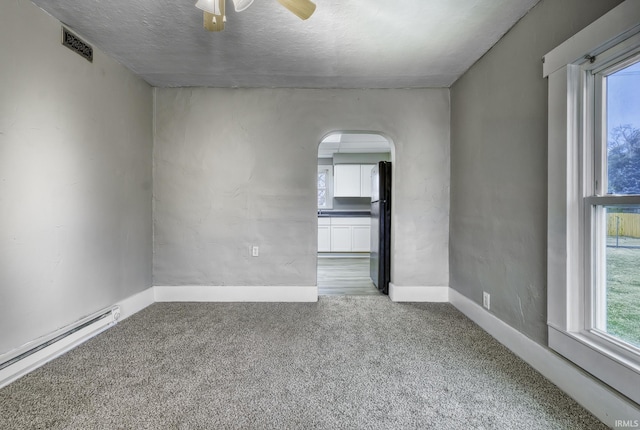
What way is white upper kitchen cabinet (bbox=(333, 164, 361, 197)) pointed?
toward the camera

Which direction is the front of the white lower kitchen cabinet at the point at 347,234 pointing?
toward the camera

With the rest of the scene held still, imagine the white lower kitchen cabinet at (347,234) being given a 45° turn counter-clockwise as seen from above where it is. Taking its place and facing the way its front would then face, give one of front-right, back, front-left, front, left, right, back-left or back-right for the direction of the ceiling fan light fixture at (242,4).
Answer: front-right

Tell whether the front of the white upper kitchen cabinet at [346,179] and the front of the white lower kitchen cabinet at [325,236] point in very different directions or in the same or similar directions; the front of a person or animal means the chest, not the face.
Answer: same or similar directions

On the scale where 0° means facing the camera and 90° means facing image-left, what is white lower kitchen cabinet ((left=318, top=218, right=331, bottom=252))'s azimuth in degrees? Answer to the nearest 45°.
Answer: approximately 0°

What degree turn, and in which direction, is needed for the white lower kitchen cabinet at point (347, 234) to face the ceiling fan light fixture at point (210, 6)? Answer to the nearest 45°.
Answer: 0° — it already faces it

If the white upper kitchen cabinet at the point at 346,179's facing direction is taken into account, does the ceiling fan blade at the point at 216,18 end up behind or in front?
in front

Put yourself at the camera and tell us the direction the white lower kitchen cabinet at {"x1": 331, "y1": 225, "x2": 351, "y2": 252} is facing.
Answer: facing the viewer

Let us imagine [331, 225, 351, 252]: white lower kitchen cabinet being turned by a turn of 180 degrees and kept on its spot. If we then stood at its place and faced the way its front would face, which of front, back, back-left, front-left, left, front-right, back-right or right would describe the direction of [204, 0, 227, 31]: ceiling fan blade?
back

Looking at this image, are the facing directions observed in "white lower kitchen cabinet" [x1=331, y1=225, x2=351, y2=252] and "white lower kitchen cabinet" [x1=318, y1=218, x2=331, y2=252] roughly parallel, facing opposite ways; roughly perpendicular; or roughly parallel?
roughly parallel

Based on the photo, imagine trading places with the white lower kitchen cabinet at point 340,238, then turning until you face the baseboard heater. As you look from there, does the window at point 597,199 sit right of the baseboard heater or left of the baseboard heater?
left

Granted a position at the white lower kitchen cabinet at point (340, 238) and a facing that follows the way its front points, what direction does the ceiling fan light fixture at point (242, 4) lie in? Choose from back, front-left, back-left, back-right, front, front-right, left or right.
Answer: front

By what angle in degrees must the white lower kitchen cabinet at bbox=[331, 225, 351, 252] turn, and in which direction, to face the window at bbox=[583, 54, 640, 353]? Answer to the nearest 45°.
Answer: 0° — it already faces it

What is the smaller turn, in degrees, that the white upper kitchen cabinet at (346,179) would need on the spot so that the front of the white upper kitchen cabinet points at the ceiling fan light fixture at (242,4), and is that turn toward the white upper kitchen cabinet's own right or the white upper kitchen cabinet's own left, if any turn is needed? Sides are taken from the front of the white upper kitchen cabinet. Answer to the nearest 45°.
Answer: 0° — it already faces it

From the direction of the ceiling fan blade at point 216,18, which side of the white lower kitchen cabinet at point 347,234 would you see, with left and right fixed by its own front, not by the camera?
front
